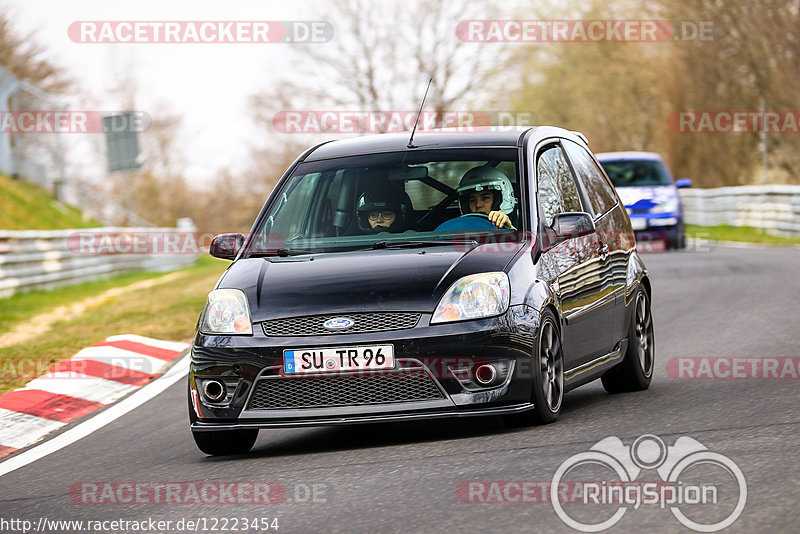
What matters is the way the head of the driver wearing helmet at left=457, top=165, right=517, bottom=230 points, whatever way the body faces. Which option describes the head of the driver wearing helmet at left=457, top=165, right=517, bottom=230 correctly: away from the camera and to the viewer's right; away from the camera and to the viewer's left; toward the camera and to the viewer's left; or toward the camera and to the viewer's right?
toward the camera and to the viewer's left

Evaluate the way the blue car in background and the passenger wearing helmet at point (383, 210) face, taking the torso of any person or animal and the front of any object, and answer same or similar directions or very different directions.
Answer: same or similar directions

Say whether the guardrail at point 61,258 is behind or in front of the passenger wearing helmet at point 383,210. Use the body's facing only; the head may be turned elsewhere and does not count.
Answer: behind

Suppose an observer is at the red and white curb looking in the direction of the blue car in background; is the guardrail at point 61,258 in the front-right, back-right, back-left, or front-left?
front-left

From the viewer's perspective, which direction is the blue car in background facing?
toward the camera

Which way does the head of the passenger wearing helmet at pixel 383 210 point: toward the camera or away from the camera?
toward the camera

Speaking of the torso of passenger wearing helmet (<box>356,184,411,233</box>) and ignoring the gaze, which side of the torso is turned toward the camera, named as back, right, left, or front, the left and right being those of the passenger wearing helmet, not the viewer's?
front

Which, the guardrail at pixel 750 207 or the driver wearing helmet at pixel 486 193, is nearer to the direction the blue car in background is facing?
the driver wearing helmet

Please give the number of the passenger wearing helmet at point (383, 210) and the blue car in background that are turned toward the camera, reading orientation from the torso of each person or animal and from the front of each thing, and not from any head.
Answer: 2

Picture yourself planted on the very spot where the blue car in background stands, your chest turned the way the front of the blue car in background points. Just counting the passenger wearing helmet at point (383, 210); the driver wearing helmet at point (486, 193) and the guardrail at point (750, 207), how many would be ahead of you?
2

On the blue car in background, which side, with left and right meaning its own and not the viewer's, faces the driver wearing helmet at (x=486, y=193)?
front
